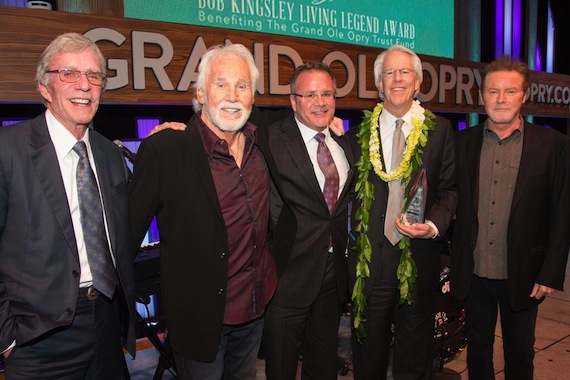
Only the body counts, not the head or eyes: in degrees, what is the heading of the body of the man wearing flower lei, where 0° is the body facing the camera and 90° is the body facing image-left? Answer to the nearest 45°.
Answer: approximately 0°

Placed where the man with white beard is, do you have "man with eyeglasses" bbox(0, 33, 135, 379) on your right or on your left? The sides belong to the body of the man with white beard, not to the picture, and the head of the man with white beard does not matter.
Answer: on your right

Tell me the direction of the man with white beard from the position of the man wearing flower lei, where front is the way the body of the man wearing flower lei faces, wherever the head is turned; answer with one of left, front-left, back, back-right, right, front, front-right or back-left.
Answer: front-right

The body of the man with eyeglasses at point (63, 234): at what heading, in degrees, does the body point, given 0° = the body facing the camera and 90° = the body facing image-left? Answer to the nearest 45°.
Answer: approximately 315°

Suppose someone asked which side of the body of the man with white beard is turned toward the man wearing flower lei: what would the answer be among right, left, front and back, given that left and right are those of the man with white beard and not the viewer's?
left

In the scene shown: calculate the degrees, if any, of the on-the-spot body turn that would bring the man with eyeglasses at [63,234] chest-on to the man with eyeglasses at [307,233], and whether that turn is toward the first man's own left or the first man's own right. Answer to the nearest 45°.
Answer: approximately 45° to the first man's own left

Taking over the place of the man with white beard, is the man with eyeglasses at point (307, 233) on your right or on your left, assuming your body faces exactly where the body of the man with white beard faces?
on your left

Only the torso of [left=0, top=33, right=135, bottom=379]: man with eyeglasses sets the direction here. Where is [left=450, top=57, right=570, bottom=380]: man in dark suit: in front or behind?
in front

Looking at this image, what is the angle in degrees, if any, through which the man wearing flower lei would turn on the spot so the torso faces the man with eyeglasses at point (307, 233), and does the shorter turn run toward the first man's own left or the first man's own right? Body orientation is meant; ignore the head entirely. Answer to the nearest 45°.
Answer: approximately 45° to the first man's own right
